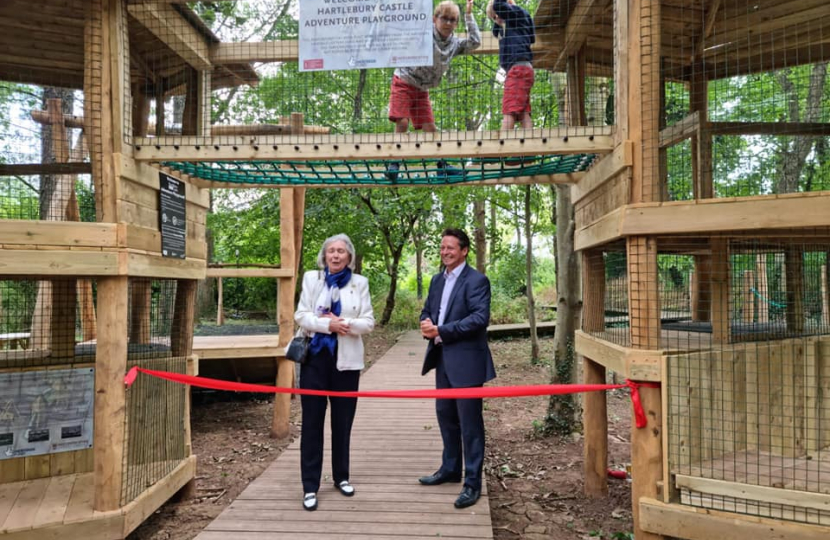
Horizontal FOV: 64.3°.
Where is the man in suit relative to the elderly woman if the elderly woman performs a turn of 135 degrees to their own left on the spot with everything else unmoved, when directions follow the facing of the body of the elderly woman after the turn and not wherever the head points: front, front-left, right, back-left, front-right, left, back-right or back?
front-right

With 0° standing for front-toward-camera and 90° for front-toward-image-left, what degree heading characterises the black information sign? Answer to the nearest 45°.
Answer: approximately 315°

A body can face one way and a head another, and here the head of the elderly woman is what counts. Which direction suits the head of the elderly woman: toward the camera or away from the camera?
toward the camera

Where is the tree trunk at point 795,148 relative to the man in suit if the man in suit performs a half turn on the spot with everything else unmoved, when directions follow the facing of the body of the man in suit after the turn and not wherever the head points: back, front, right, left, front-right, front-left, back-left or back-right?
front

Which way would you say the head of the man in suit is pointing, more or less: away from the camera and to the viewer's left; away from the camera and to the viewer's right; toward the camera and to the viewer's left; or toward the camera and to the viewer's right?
toward the camera and to the viewer's left

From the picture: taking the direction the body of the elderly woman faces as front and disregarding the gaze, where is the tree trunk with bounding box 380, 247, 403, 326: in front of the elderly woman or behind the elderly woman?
behind

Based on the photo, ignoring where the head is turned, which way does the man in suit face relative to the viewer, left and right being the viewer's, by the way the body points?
facing the viewer and to the left of the viewer

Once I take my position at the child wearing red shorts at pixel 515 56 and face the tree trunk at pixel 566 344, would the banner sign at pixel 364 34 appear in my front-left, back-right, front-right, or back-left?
back-left

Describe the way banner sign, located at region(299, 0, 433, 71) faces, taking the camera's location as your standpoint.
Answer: facing the viewer

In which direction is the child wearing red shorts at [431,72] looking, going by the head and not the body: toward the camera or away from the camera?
toward the camera

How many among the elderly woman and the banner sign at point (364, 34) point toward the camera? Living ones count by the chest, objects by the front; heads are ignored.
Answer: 2

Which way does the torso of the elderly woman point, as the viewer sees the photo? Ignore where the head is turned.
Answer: toward the camera
